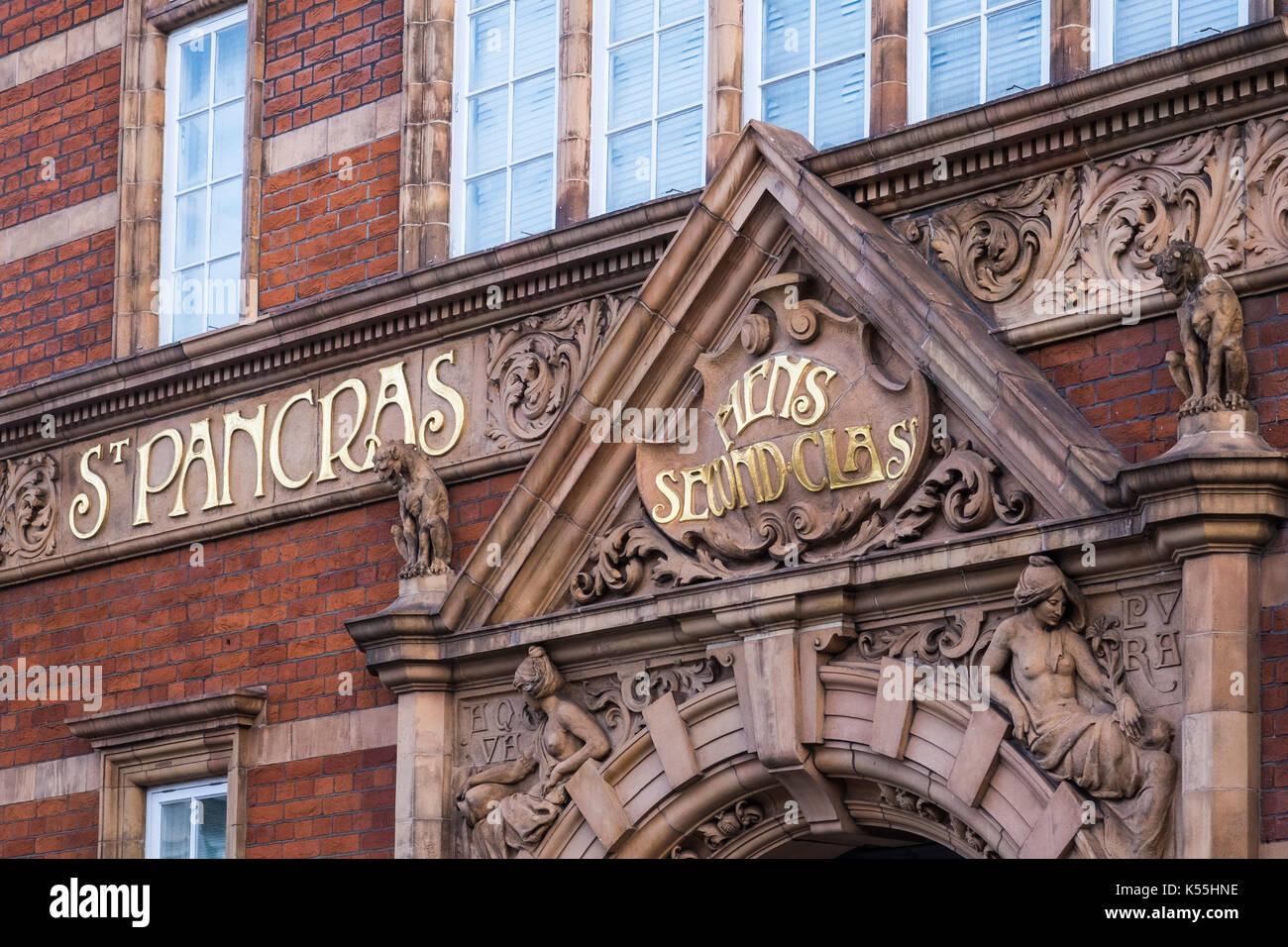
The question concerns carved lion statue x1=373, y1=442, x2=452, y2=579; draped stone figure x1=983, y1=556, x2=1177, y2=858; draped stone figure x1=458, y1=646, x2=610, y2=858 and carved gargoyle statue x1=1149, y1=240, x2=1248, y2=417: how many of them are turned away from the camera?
0

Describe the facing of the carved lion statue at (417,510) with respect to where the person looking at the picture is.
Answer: facing the viewer and to the left of the viewer

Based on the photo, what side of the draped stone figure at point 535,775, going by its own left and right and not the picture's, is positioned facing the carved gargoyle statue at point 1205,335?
left

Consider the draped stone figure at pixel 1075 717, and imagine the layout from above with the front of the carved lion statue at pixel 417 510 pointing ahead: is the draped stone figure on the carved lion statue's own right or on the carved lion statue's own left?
on the carved lion statue's own left

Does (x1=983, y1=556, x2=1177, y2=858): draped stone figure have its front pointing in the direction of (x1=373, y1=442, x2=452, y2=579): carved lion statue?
no

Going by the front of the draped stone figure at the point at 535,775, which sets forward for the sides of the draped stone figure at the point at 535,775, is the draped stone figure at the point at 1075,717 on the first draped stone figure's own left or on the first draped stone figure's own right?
on the first draped stone figure's own left

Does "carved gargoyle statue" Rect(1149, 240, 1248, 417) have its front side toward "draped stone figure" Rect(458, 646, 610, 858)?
no

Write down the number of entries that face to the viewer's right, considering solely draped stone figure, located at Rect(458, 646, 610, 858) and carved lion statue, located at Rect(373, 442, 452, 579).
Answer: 0

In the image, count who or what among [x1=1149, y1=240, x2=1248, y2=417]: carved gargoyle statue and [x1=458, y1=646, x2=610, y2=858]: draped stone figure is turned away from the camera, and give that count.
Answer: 0

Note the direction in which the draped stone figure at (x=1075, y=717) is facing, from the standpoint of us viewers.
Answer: facing the viewer and to the right of the viewer
